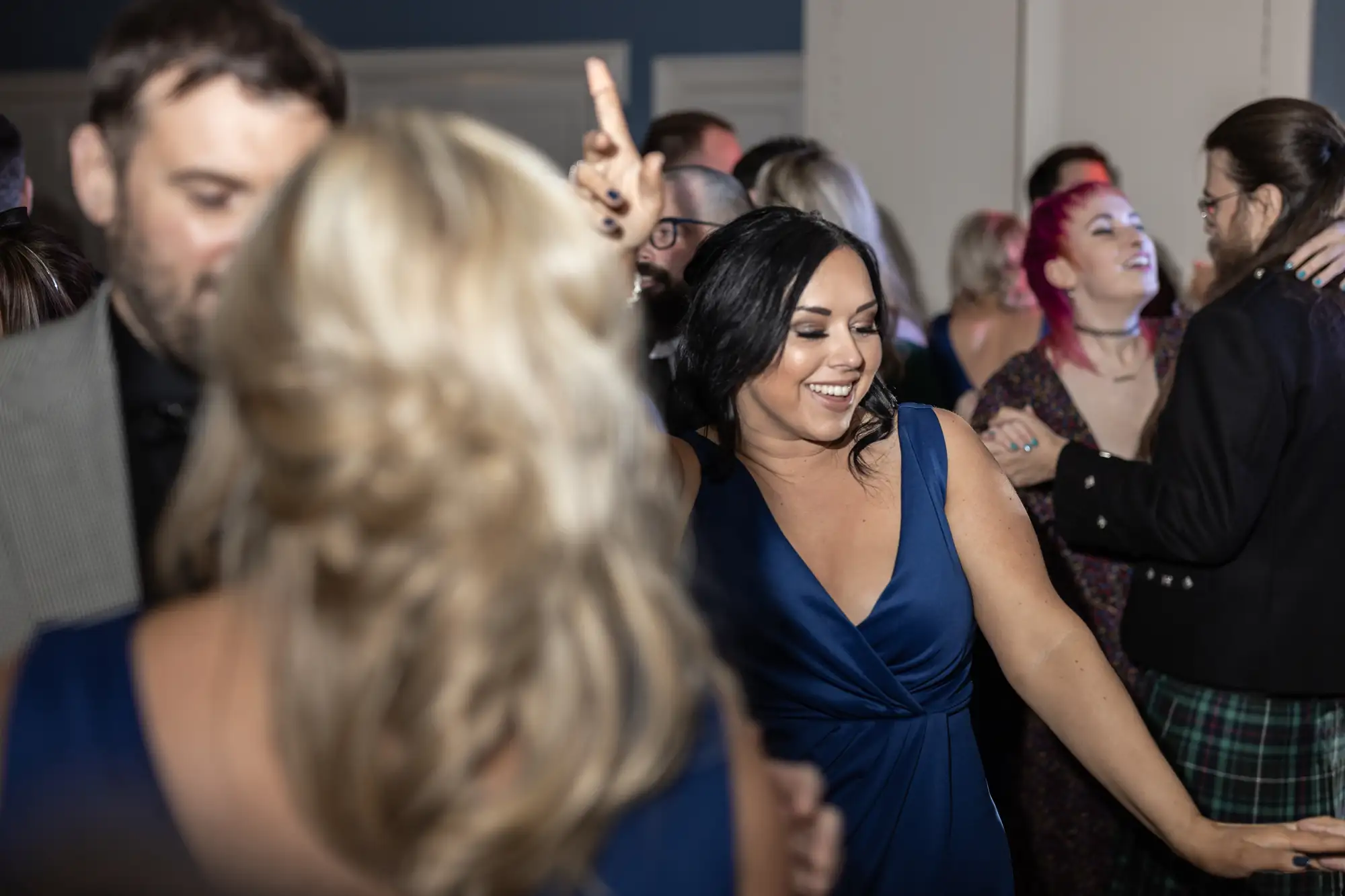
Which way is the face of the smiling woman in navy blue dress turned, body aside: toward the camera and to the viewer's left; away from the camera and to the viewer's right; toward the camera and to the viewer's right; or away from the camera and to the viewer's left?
toward the camera and to the viewer's right

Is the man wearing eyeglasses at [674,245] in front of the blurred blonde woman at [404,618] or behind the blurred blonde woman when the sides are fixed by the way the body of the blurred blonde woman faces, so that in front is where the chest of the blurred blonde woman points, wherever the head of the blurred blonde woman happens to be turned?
in front

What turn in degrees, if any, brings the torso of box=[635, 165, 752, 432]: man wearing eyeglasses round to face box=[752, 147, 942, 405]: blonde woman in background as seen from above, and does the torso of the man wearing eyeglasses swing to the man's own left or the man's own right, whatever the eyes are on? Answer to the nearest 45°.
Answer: approximately 180°

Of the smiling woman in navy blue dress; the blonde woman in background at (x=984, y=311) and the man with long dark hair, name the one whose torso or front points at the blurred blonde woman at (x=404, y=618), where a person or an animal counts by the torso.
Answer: the smiling woman in navy blue dress

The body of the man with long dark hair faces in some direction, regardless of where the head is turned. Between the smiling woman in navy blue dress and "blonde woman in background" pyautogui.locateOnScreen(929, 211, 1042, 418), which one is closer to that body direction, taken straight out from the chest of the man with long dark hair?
the blonde woman in background

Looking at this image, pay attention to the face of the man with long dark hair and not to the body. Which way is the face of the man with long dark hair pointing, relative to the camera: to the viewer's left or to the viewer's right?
to the viewer's left

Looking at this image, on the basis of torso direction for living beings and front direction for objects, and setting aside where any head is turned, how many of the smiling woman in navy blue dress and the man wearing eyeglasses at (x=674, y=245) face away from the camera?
0

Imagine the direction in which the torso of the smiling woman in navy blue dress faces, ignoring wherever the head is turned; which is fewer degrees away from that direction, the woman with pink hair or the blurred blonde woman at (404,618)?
the blurred blonde woman

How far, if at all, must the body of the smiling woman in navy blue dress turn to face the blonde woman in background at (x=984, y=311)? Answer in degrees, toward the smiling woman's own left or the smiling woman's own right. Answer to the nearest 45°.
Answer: approximately 180°

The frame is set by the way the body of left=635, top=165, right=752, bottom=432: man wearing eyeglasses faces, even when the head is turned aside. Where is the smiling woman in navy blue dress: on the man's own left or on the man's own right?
on the man's own left

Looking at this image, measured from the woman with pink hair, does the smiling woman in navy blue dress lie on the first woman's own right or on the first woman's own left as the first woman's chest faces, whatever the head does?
on the first woman's own right
